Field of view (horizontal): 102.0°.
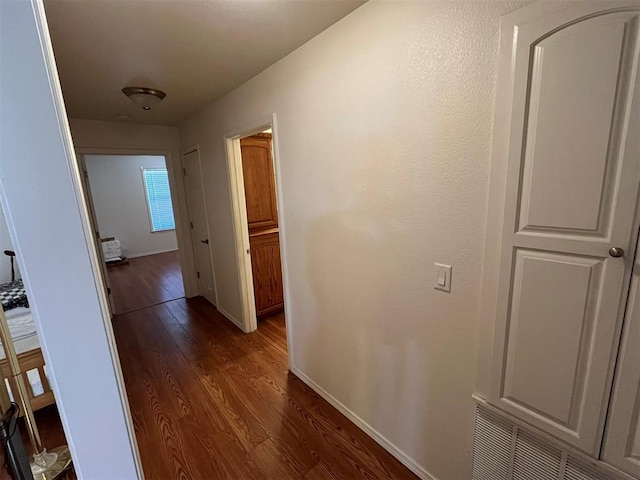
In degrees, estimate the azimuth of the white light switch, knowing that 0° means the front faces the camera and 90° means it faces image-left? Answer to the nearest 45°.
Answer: approximately 45°

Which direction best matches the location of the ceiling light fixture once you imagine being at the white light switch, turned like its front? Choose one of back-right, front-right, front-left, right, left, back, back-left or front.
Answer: front-right

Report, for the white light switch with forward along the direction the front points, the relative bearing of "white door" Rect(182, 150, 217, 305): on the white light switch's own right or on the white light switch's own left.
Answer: on the white light switch's own right

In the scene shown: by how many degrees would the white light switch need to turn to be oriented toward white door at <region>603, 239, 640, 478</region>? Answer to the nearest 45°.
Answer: approximately 90° to its left

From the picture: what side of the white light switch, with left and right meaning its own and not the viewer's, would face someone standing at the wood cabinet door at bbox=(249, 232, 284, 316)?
right
